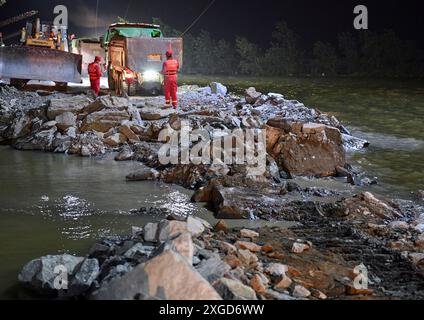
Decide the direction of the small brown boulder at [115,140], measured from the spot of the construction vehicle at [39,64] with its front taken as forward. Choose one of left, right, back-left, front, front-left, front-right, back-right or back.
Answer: front

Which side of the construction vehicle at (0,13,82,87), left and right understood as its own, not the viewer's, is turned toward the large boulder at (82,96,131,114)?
front

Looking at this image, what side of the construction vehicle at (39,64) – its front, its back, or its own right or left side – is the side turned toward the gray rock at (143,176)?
front

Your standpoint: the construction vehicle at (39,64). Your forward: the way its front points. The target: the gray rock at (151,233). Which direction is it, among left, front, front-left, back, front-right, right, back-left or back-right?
front

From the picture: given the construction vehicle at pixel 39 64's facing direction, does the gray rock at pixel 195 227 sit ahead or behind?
ahead

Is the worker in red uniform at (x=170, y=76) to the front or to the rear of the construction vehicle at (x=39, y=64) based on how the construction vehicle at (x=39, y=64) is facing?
to the front

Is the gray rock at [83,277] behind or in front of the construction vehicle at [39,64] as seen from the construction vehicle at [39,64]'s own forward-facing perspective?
in front

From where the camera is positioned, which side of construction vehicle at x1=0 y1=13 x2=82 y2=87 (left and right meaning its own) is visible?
front

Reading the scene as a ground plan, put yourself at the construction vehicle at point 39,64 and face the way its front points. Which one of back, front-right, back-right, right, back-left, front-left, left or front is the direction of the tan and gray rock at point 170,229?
front
